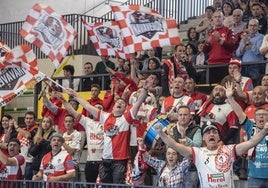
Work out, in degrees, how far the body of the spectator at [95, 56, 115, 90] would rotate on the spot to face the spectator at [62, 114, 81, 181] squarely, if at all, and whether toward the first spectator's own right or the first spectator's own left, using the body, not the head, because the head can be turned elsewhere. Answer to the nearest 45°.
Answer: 0° — they already face them

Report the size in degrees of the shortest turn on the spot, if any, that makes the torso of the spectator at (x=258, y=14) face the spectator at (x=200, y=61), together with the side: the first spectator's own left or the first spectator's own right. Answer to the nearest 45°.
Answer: approximately 45° to the first spectator's own right

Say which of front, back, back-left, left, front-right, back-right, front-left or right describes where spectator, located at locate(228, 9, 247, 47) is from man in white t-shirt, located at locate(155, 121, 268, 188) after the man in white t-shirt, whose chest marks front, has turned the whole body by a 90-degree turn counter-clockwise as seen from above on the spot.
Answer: left

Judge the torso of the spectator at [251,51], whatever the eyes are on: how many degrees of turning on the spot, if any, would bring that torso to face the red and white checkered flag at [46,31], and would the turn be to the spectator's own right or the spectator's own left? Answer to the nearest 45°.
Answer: approximately 45° to the spectator's own right

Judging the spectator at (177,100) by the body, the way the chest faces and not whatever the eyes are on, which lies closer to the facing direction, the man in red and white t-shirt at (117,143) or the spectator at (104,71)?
the man in red and white t-shirt

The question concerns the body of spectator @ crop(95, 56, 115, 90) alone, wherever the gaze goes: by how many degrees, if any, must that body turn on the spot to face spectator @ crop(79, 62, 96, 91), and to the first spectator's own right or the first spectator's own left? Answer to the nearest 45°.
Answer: approximately 135° to the first spectator's own right

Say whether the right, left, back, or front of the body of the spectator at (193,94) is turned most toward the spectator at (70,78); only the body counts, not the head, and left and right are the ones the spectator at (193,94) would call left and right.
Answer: right

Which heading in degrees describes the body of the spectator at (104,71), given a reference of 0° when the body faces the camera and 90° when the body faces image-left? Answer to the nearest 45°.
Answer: approximately 0°

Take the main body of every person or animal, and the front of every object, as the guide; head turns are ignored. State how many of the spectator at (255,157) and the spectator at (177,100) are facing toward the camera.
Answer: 2

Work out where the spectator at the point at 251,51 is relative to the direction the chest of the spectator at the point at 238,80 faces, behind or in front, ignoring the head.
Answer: behind

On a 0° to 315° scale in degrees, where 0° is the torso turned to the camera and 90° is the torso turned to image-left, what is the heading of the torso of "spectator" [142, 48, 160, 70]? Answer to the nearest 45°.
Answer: approximately 0°
